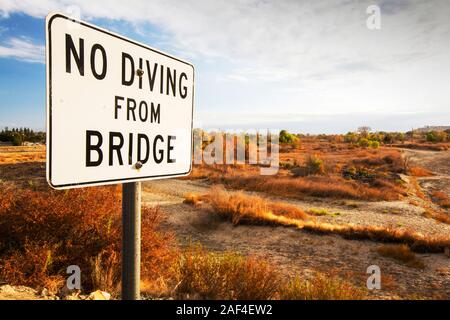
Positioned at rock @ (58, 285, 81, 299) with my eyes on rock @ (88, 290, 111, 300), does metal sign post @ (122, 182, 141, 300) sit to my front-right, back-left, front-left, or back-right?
front-right

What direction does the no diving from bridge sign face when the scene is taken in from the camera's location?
facing the viewer and to the right of the viewer

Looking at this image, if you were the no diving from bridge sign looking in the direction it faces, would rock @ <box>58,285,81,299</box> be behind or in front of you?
behind

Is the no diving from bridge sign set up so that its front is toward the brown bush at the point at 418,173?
no
